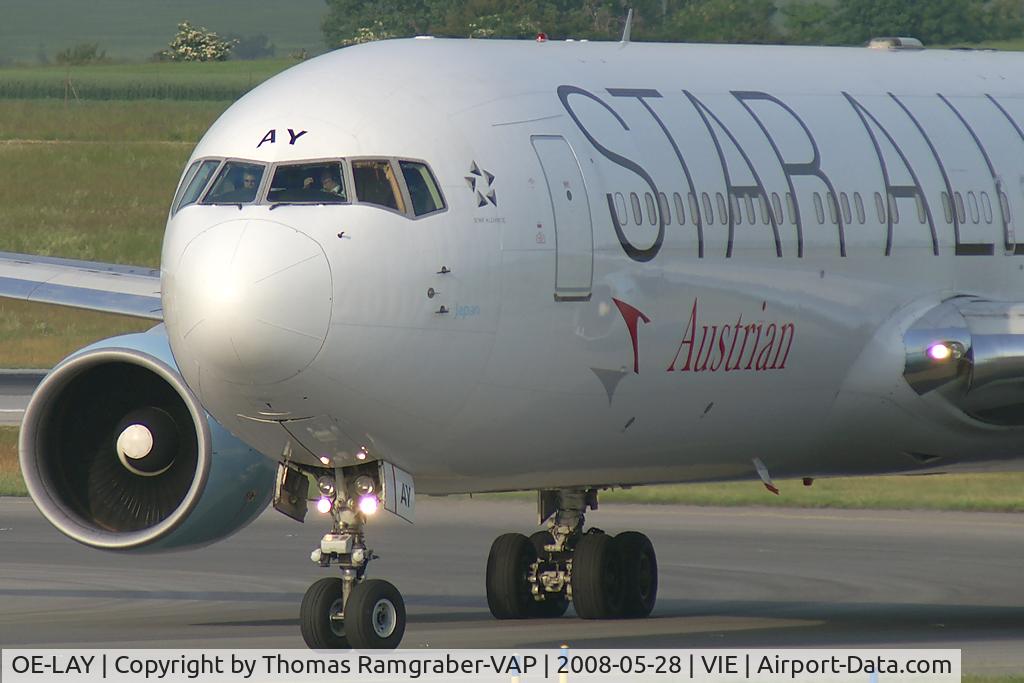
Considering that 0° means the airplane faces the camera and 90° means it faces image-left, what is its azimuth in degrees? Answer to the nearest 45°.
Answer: approximately 45°
